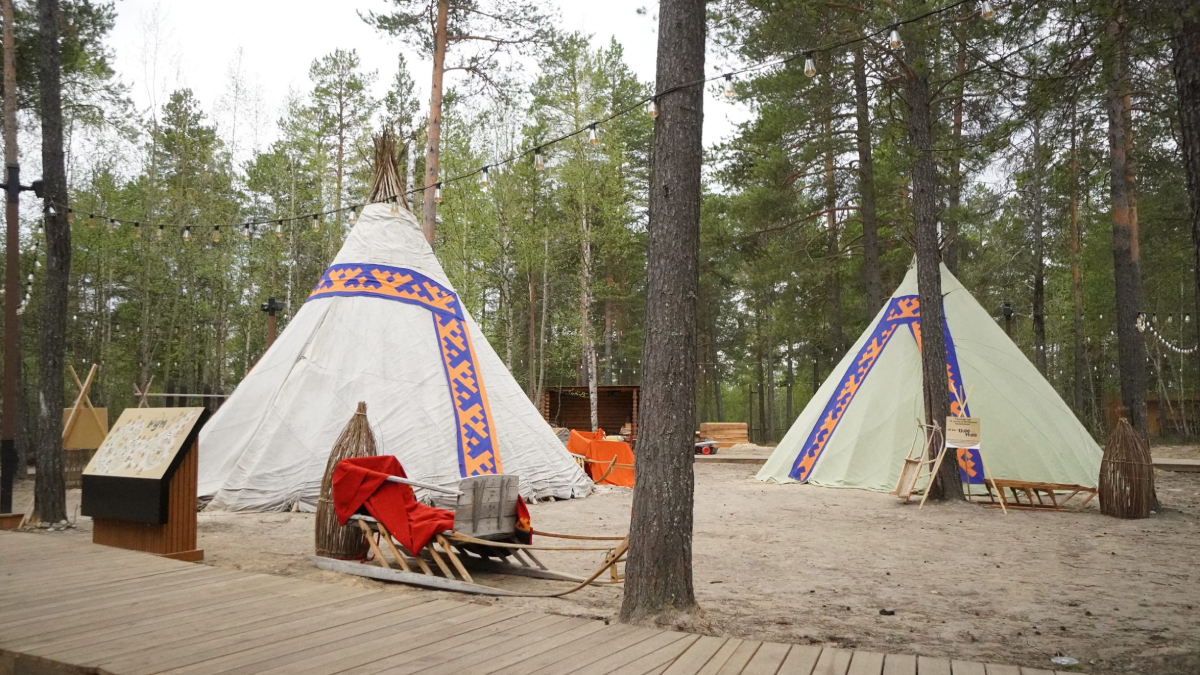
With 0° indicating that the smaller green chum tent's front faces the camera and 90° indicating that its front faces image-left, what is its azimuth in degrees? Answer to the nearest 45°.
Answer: approximately 0°

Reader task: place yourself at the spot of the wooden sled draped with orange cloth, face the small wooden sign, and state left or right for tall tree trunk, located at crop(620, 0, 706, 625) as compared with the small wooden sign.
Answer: right

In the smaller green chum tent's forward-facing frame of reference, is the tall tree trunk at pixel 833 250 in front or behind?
behind

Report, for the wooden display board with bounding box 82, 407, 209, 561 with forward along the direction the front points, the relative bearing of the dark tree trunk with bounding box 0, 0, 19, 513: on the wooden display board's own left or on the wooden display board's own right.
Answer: on the wooden display board's own right

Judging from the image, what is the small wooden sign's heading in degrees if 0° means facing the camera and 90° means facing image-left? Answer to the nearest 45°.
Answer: approximately 0°

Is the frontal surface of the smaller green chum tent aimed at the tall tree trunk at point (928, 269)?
yes

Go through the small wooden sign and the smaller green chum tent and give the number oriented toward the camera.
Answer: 2

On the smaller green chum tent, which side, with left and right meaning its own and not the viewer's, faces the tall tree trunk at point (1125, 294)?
left

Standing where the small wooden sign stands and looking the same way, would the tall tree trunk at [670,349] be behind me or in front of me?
in front
